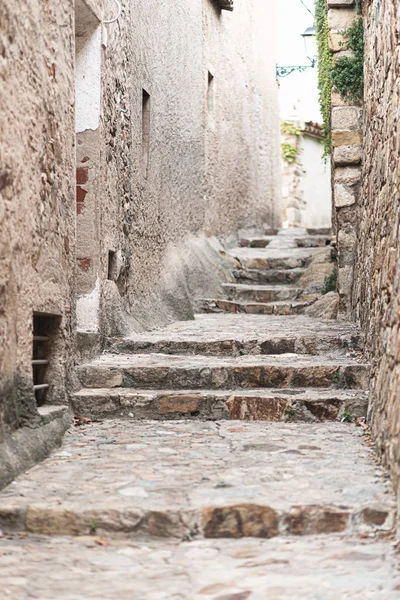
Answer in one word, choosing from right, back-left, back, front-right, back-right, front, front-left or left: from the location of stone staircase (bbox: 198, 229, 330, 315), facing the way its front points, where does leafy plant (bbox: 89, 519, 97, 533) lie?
front

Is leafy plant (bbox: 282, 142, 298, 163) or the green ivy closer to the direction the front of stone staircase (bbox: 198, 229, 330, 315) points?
the green ivy

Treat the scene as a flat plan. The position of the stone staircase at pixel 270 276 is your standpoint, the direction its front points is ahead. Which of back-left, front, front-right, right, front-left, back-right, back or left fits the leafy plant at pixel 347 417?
front

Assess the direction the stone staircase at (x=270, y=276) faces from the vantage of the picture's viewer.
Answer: facing the viewer

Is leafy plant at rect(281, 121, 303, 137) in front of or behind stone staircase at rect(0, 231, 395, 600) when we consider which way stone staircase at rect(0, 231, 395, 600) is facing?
behind

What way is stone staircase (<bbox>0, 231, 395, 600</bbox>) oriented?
toward the camera

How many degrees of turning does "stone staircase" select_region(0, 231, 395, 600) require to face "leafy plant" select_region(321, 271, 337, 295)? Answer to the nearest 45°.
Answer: approximately 180°

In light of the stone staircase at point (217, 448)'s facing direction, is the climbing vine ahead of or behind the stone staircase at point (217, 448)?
behind

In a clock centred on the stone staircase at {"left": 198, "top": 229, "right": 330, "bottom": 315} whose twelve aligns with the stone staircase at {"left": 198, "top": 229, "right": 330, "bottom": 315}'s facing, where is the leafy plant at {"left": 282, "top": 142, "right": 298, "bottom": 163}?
The leafy plant is roughly at 6 o'clock from the stone staircase.
